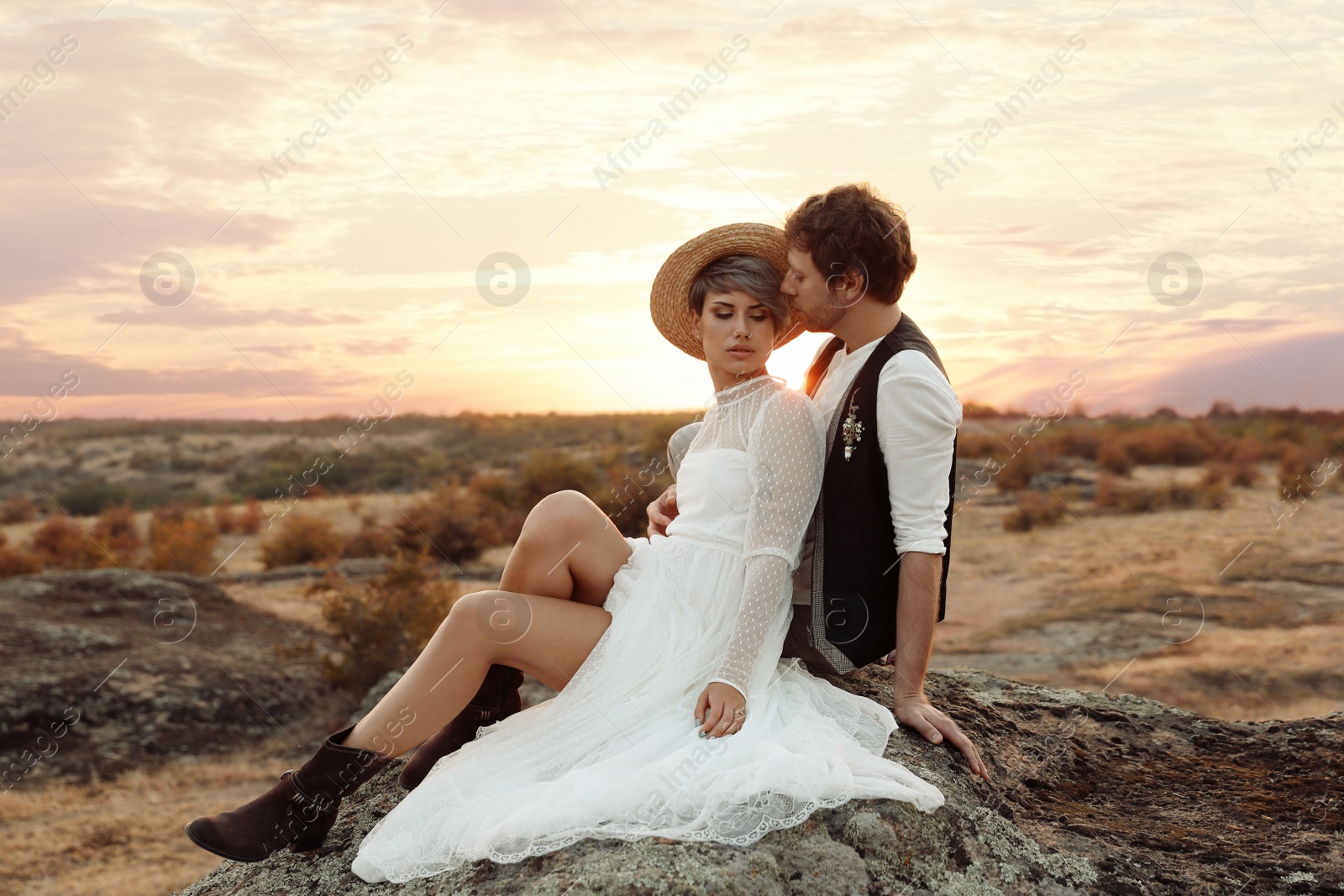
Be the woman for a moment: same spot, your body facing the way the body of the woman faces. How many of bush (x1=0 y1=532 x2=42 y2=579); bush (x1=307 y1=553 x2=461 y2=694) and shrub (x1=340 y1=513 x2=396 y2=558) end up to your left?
0

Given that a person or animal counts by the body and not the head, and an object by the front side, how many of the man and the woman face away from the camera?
0

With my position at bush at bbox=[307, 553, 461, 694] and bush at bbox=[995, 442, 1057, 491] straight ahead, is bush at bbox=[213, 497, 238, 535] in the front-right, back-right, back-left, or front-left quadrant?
front-left

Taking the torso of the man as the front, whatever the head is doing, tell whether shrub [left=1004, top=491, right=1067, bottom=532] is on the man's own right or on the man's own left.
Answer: on the man's own right

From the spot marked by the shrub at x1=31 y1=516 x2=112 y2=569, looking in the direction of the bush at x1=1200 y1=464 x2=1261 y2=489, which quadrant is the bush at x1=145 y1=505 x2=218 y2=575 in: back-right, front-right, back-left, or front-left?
front-right

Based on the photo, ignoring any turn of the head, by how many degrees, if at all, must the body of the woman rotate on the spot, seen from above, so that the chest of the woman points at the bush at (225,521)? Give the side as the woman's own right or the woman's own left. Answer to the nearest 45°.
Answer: approximately 135° to the woman's own right

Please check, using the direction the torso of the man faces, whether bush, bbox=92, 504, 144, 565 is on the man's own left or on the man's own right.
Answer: on the man's own right

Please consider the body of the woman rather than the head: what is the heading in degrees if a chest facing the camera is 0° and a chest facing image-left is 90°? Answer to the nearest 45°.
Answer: approximately 45°

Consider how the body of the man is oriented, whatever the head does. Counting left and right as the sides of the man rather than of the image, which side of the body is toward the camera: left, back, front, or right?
left

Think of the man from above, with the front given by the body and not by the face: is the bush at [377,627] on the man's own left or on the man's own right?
on the man's own right

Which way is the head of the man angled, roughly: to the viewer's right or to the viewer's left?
to the viewer's left

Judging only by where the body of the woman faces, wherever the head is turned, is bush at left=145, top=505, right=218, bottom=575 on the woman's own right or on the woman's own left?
on the woman's own right
